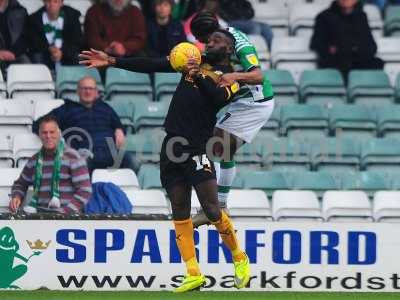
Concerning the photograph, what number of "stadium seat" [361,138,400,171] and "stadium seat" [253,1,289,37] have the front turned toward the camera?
2

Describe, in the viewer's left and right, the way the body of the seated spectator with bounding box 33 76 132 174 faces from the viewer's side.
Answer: facing the viewer

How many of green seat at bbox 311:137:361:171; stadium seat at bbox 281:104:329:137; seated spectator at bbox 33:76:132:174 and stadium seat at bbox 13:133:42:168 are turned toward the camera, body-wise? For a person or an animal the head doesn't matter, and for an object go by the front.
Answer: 4

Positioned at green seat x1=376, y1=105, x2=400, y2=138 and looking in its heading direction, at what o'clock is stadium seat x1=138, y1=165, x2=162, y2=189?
The stadium seat is roughly at 2 o'clock from the green seat.

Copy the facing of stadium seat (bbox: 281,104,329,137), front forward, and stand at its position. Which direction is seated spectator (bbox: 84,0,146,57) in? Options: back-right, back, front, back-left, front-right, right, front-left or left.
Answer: right

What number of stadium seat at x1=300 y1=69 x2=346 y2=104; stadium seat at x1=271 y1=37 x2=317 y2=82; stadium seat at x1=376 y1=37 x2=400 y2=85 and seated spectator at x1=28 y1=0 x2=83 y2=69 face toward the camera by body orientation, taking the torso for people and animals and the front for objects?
4

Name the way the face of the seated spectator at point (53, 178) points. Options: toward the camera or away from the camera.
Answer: toward the camera

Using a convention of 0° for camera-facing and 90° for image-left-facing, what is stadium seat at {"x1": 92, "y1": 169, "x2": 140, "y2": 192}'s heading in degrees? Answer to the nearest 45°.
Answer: approximately 0°

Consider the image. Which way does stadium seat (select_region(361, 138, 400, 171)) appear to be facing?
toward the camera

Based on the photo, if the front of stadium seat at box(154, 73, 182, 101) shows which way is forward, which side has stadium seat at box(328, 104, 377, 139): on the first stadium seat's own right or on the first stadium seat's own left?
on the first stadium seat's own left

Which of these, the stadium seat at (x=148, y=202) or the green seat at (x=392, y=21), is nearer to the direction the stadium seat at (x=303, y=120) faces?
the stadium seat

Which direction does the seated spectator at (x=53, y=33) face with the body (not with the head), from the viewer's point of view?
toward the camera
